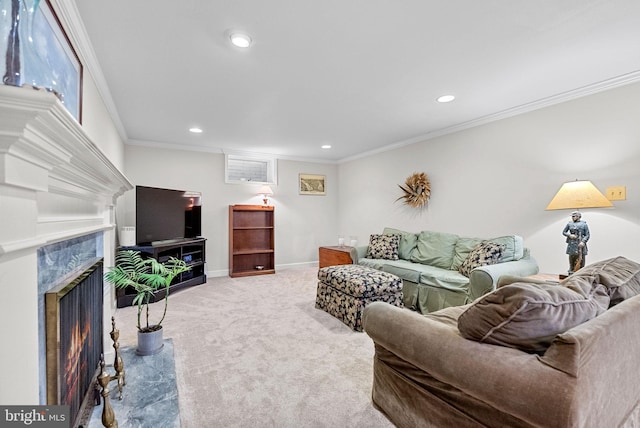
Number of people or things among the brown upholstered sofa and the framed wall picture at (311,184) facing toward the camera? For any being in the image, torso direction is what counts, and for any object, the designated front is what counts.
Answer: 1

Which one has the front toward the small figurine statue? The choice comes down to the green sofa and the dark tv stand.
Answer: the dark tv stand

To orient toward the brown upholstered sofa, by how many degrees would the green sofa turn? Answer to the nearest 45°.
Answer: approximately 45° to its left

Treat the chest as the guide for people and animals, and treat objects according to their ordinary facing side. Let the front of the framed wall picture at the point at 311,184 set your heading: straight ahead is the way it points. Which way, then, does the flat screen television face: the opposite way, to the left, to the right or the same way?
to the left

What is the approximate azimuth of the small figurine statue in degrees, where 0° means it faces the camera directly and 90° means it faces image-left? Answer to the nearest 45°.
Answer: approximately 45°

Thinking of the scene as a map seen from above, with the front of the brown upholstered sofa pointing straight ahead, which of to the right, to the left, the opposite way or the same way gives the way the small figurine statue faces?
to the left

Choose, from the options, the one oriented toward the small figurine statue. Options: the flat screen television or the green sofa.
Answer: the flat screen television

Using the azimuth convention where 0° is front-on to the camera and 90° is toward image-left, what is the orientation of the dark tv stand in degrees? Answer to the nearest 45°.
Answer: approximately 315°
